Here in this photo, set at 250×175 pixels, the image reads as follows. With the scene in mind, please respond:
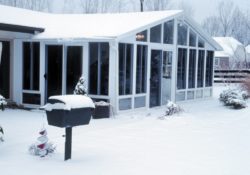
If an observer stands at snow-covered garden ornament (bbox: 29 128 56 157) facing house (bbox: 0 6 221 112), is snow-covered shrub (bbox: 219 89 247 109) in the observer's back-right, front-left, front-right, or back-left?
front-right

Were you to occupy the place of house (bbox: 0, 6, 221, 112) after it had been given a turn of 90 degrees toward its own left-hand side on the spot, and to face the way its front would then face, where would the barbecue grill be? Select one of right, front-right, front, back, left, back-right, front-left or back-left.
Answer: back-right

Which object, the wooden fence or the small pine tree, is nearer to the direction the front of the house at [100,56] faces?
the small pine tree

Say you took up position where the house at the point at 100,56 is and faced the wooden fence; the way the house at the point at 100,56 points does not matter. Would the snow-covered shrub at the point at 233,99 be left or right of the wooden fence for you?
right

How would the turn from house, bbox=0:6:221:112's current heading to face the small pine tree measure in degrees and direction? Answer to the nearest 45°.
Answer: approximately 45° to its right

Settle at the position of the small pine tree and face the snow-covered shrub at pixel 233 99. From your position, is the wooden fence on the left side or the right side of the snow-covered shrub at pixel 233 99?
left

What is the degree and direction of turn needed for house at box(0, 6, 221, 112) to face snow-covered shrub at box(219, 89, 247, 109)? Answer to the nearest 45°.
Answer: approximately 45° to its left

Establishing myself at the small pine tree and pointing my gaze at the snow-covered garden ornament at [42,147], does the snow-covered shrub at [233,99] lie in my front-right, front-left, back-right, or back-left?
back-left

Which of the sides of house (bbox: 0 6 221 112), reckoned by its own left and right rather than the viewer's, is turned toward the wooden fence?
left

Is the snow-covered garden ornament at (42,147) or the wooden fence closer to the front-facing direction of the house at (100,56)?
the snow-covered garden ornament

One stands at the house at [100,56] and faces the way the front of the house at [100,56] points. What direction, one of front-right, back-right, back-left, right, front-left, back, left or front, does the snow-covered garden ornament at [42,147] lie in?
front-right

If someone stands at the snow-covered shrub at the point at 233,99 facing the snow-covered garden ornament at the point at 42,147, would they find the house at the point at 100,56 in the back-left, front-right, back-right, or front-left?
front-right

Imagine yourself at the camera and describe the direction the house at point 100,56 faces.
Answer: facing the viewer and to the right of the viewer
